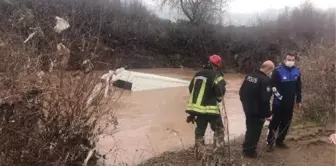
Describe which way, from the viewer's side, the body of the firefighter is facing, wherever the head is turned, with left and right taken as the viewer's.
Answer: facing away from the viewer and to the right of the viewer
